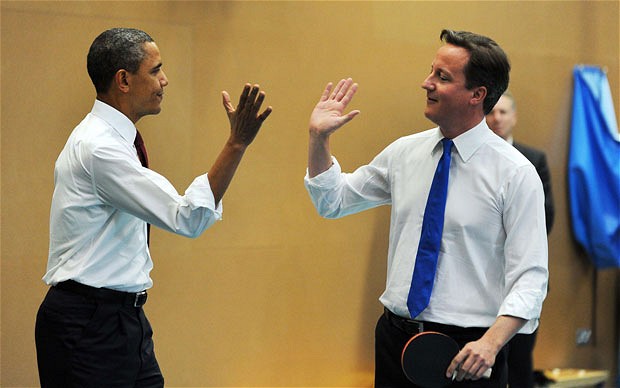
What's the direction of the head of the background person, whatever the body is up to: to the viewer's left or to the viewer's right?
to the viewer's left

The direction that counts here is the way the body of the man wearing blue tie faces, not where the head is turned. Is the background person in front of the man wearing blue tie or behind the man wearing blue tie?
behind

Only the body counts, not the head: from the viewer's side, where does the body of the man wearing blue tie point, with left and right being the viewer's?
facing the viewer and to the left of the viewer

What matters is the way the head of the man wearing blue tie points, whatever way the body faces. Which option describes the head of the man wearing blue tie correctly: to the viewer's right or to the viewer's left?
to the viewer's left

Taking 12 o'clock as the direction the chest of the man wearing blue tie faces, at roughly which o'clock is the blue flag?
The blue flag is roughly at 5 o'clock from the man wearing blue tie.
